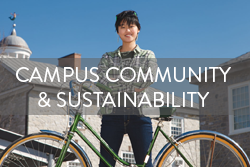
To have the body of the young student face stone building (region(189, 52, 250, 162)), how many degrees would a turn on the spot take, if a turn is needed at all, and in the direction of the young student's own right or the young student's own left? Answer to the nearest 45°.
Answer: approximately 180°

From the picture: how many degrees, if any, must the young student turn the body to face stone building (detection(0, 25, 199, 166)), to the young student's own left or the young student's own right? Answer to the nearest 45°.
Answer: approximately 180°

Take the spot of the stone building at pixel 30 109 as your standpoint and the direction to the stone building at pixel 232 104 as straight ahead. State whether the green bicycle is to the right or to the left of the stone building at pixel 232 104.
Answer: right

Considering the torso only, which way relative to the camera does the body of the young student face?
toward the camera

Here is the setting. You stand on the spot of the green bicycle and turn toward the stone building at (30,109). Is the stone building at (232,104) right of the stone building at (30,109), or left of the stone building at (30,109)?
right

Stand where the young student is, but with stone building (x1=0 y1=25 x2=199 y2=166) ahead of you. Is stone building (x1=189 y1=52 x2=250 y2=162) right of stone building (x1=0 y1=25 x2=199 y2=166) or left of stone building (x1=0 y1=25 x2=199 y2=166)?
right

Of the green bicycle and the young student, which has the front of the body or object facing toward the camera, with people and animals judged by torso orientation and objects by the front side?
the young student

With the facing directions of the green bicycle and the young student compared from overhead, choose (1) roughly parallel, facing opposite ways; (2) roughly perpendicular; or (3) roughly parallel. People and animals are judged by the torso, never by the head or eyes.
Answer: roughly perpendicular

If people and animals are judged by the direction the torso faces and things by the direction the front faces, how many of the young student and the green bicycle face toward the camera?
1
